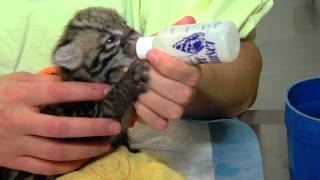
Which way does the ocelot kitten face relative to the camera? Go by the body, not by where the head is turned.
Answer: to the viewer's right

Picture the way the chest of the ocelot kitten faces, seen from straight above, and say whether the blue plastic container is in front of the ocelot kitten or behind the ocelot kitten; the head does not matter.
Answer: in front
